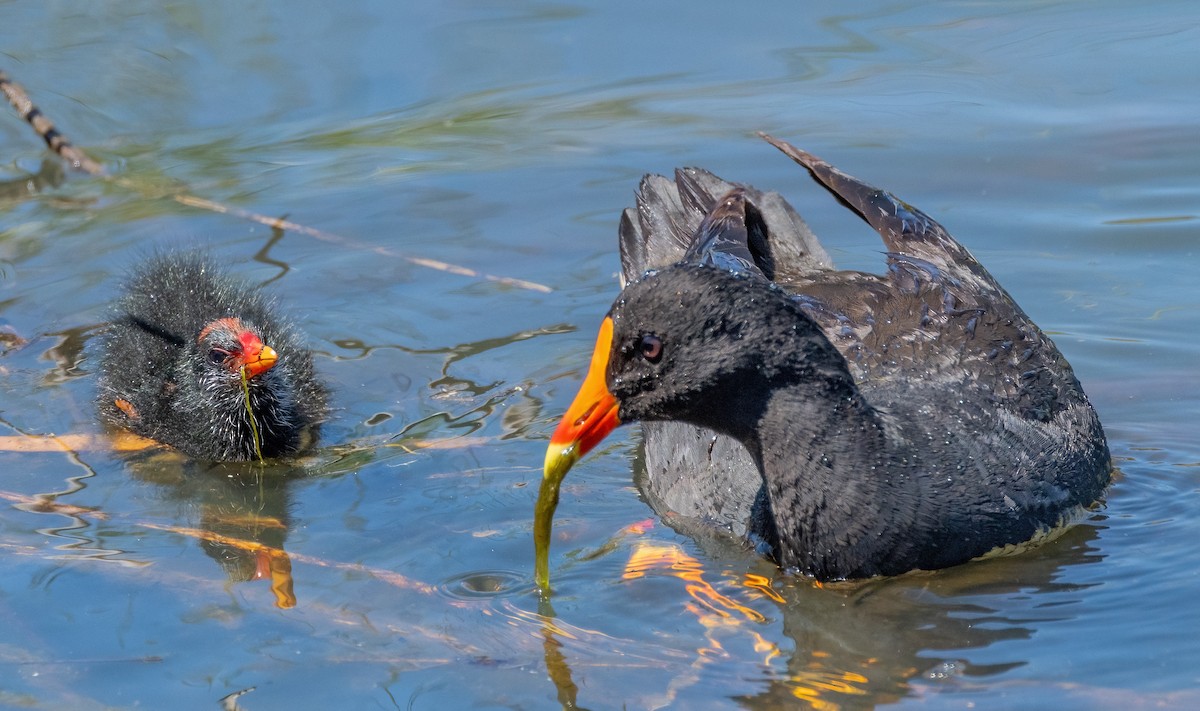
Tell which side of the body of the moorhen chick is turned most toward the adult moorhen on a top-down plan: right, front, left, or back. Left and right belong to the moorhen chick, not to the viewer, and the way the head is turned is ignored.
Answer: front

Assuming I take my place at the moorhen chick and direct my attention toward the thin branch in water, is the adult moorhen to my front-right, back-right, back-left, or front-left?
back-right

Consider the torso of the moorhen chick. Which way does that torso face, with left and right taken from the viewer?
facing the viewer and to the right of the viewer

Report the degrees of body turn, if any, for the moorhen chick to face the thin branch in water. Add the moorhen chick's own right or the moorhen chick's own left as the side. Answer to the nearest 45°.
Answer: approximately 135° to the moorhen chick's own left

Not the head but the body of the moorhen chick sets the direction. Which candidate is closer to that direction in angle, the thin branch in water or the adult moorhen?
the adult moorhen
